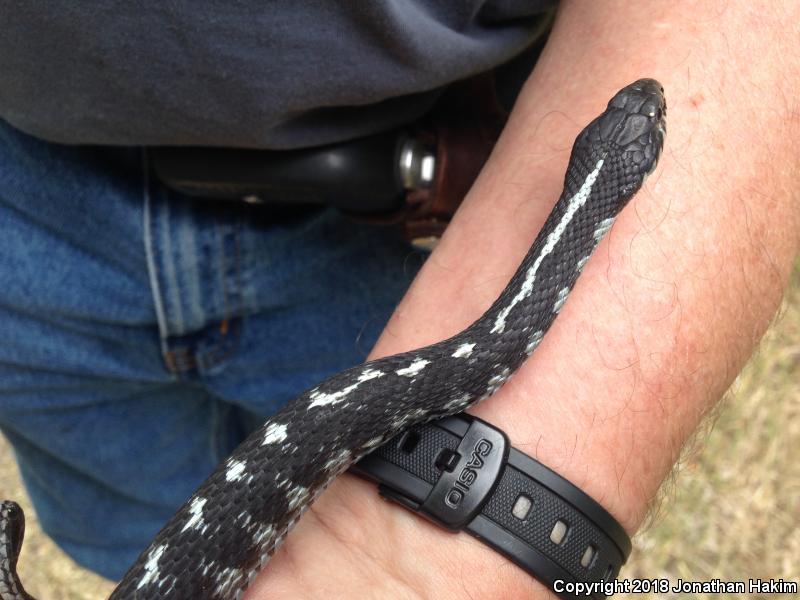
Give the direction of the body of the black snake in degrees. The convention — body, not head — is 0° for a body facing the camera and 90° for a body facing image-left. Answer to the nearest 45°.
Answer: approximately 225°
